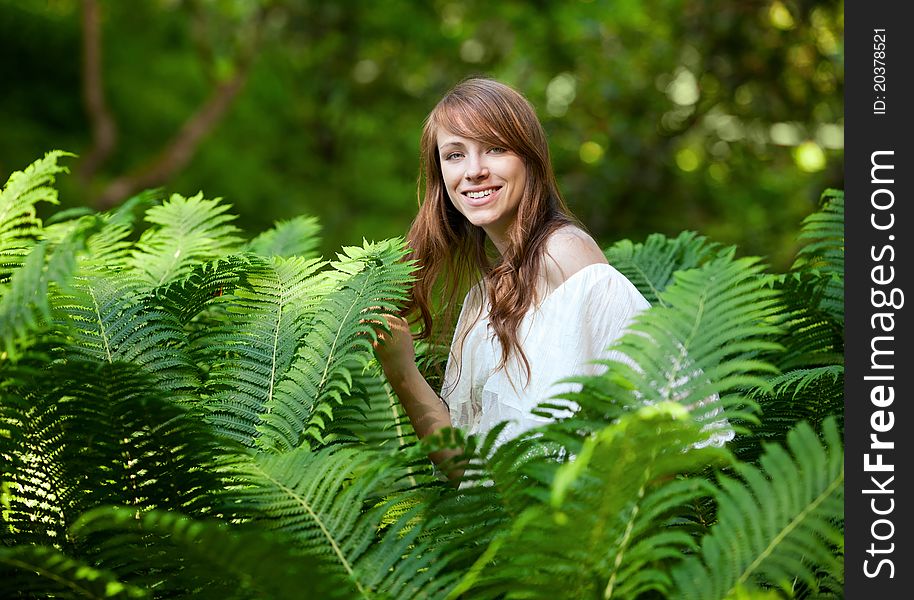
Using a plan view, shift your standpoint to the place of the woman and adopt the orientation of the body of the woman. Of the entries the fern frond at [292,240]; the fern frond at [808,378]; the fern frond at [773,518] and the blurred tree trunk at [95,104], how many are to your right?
2

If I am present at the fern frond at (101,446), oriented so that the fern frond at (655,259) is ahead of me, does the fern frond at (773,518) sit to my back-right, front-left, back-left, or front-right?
front-right

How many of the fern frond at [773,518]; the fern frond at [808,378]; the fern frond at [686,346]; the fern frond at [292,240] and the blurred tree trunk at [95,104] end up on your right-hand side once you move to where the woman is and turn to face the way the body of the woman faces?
2

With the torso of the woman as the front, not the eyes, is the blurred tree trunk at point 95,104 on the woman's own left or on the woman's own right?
on the woman's own right

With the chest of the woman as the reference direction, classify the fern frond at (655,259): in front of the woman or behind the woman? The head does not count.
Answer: behind

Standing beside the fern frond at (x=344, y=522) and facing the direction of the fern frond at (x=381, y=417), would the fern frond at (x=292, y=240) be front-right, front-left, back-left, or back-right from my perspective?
front-left

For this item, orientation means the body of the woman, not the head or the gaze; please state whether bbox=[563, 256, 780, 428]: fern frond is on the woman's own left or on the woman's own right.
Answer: on the woman's own left

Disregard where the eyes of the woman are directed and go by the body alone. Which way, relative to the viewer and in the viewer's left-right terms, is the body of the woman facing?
facing the viewer and to the left of the viewer

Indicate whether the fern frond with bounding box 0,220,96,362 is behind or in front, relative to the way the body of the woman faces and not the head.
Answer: in front

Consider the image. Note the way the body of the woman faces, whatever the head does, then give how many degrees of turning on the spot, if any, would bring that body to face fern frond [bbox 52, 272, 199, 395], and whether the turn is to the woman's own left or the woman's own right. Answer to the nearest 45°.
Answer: approximately 45° to the woman's own right

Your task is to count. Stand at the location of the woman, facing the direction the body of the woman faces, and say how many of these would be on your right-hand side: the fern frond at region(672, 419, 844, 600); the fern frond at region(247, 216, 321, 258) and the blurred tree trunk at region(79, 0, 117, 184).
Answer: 2

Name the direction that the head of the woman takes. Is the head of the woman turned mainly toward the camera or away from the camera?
toward the camera

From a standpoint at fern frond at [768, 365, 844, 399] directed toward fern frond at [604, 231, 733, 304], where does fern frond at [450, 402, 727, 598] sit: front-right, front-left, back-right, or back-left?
back-left
